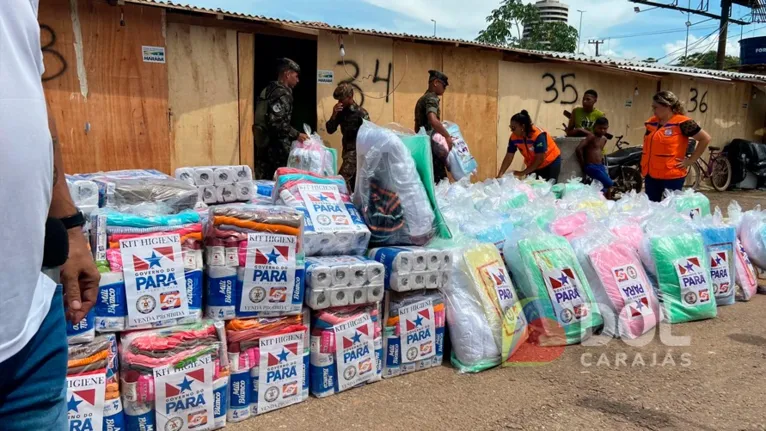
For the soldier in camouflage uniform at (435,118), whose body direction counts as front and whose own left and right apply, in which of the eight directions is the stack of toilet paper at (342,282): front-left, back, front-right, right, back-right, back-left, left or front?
right

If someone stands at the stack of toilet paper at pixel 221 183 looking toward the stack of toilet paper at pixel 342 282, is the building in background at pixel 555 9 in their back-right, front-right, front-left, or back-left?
back-left

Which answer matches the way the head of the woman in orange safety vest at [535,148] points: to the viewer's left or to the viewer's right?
to the viewer's left

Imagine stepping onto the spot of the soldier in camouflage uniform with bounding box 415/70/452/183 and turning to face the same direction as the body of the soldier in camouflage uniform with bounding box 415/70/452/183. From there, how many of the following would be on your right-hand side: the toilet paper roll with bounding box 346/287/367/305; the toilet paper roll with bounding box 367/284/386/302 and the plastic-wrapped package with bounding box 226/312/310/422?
3

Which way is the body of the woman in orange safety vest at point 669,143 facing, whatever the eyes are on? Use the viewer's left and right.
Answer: facing the viewer and to the left of the viewer

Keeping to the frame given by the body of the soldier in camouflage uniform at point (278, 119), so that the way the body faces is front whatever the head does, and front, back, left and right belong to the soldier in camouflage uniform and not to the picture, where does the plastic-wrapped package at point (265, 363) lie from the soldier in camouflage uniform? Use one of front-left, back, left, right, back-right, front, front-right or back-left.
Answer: right

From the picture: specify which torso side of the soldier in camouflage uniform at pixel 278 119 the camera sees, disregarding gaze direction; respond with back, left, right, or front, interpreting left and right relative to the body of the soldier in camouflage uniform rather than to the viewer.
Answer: right
